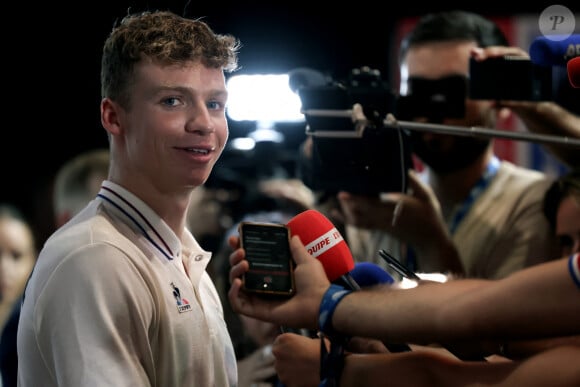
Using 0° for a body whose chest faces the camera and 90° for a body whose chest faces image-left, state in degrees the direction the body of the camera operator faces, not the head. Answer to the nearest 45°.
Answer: approximately 45°

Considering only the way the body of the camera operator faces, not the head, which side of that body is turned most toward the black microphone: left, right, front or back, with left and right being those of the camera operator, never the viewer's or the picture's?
front
